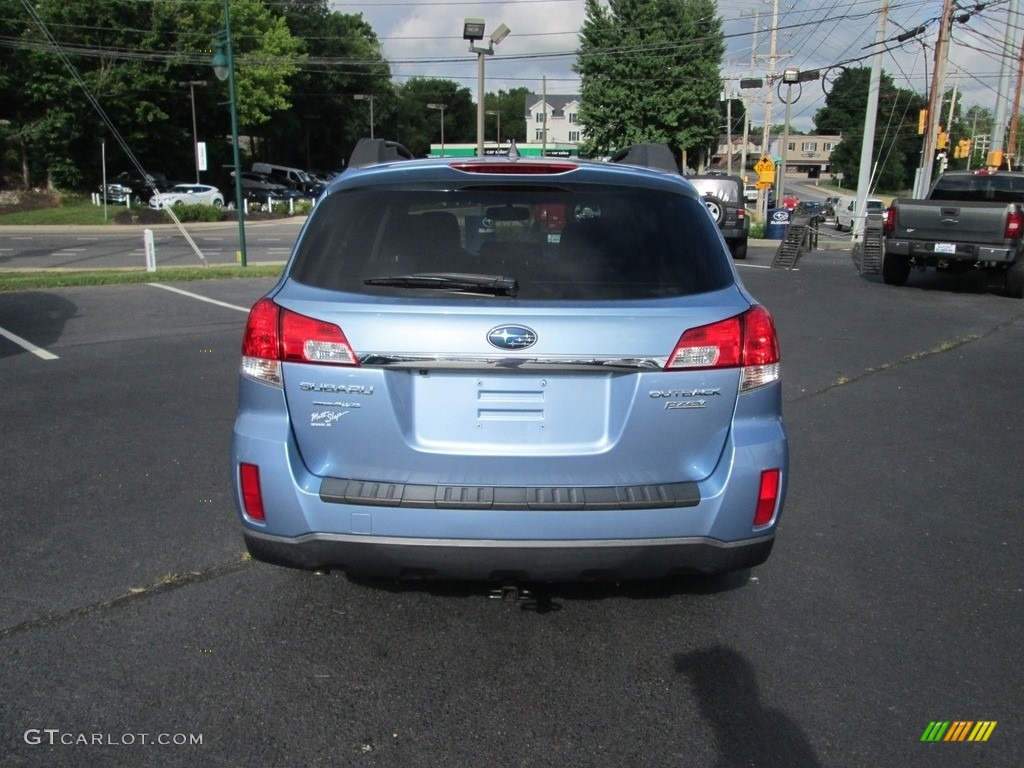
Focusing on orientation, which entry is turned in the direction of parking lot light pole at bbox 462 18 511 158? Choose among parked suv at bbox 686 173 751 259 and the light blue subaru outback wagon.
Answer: the light blue subaru outback wagon

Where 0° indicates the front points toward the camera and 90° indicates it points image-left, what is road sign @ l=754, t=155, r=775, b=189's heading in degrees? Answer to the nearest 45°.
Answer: approximately 0°

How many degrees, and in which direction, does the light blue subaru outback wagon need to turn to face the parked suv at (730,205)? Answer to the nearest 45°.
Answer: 0° — it already faces it

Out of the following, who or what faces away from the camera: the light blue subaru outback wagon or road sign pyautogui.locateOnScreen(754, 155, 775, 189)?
the light blue subaru outback wagon

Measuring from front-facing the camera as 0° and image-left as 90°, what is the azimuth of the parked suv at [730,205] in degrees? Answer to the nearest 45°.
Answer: approximately 180°

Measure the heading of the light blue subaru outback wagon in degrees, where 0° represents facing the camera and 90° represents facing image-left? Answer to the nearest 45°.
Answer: approximately 180°

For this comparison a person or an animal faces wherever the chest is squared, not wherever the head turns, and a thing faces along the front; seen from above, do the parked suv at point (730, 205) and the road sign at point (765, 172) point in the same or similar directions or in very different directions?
very different directions

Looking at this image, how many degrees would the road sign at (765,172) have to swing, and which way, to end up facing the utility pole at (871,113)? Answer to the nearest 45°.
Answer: approximately 45° to its left

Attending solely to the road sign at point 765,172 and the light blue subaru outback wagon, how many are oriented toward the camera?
1

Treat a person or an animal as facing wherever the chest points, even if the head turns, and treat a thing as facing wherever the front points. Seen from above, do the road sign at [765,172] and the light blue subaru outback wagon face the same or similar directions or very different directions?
very different directions

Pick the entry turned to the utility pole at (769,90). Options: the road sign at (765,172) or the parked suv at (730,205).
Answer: the parked suv
